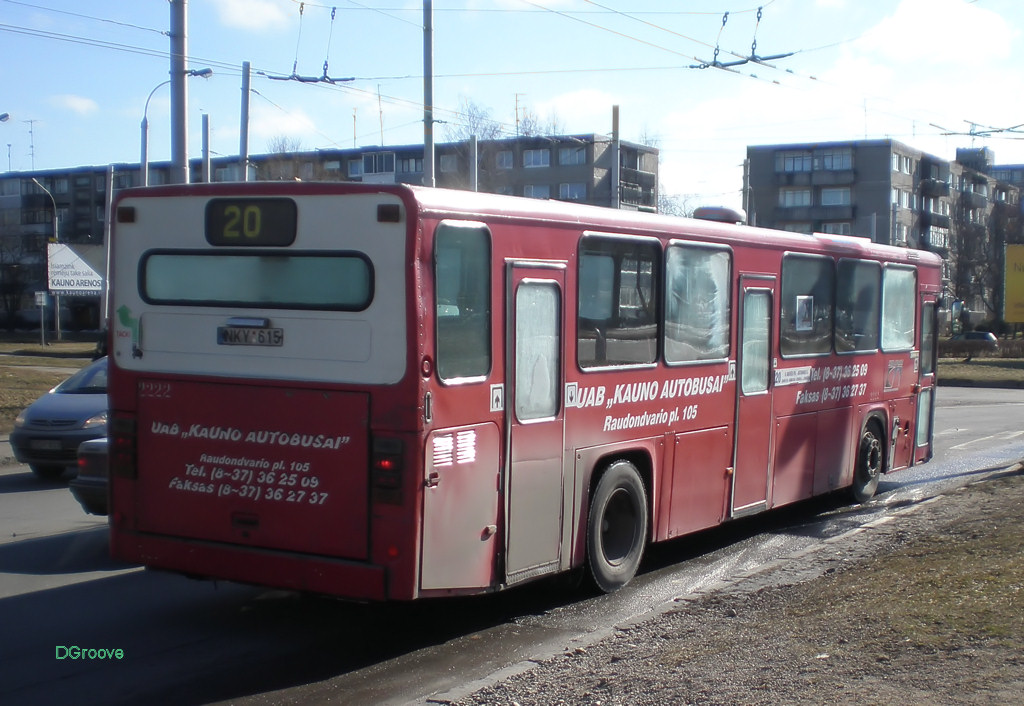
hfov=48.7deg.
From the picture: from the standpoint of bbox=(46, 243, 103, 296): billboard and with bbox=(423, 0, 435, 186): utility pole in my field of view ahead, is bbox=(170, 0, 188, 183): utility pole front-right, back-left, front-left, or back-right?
front-right

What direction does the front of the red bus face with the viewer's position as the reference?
facing away from the viewer and to the right of the viewer

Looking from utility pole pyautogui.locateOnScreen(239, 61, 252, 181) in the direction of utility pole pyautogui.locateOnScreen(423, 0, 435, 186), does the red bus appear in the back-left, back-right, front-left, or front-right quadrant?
front-right

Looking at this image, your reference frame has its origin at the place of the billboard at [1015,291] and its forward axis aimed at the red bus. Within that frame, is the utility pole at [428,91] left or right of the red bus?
right

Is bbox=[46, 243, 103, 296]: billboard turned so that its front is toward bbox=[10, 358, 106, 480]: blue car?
yes

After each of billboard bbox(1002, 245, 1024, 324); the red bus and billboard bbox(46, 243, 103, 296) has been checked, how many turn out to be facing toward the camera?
2

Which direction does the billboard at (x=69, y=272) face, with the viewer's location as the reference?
facing the viewer

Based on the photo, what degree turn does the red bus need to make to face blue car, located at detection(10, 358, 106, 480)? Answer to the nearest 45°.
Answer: approximately 90° to its left

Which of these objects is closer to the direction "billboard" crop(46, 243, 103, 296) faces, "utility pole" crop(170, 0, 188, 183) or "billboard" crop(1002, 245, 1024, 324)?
the utility pole

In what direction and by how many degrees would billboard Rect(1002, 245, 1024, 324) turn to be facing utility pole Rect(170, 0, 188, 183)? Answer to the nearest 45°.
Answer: approximately 45° to its right

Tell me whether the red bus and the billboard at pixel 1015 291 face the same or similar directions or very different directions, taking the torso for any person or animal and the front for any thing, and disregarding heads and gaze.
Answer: very different directions

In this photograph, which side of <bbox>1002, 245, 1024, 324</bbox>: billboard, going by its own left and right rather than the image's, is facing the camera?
front

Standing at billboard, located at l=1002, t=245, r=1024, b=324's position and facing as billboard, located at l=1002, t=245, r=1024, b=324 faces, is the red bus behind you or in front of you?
in front

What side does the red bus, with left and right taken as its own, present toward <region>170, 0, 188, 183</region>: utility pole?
left

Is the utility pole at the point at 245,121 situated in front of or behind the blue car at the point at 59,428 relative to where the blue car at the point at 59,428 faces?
behind

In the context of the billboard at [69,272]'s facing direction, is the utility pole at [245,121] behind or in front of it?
in front

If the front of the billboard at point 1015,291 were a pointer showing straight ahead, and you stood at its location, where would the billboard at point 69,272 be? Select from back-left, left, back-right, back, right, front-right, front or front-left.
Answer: right
